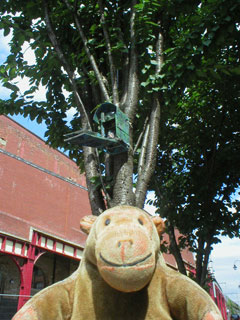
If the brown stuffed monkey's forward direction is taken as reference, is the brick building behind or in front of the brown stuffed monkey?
behind

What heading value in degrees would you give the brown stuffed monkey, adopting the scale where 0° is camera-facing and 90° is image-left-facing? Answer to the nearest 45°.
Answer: approximately 0°
